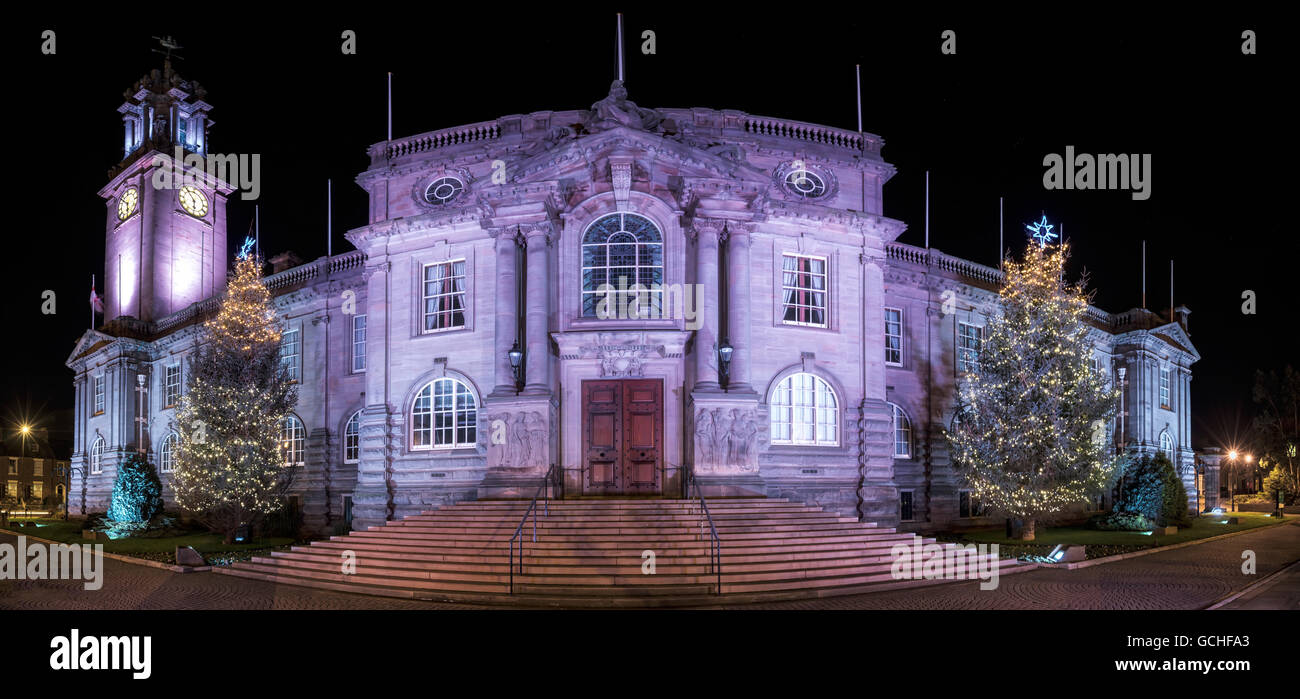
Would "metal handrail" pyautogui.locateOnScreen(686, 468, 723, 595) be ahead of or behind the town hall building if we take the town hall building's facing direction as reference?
ahead

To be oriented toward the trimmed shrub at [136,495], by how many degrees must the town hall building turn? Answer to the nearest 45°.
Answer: approximately 135° to its right

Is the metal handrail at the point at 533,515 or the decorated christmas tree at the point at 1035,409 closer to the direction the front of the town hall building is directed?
the metal handrail

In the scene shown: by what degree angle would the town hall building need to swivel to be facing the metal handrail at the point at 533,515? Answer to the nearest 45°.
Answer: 0° — it already faces it

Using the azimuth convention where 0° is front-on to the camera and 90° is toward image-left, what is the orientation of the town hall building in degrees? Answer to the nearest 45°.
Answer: approximately 0°

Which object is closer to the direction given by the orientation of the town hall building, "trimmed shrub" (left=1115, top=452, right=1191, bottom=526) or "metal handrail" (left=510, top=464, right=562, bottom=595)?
the metal handrail
